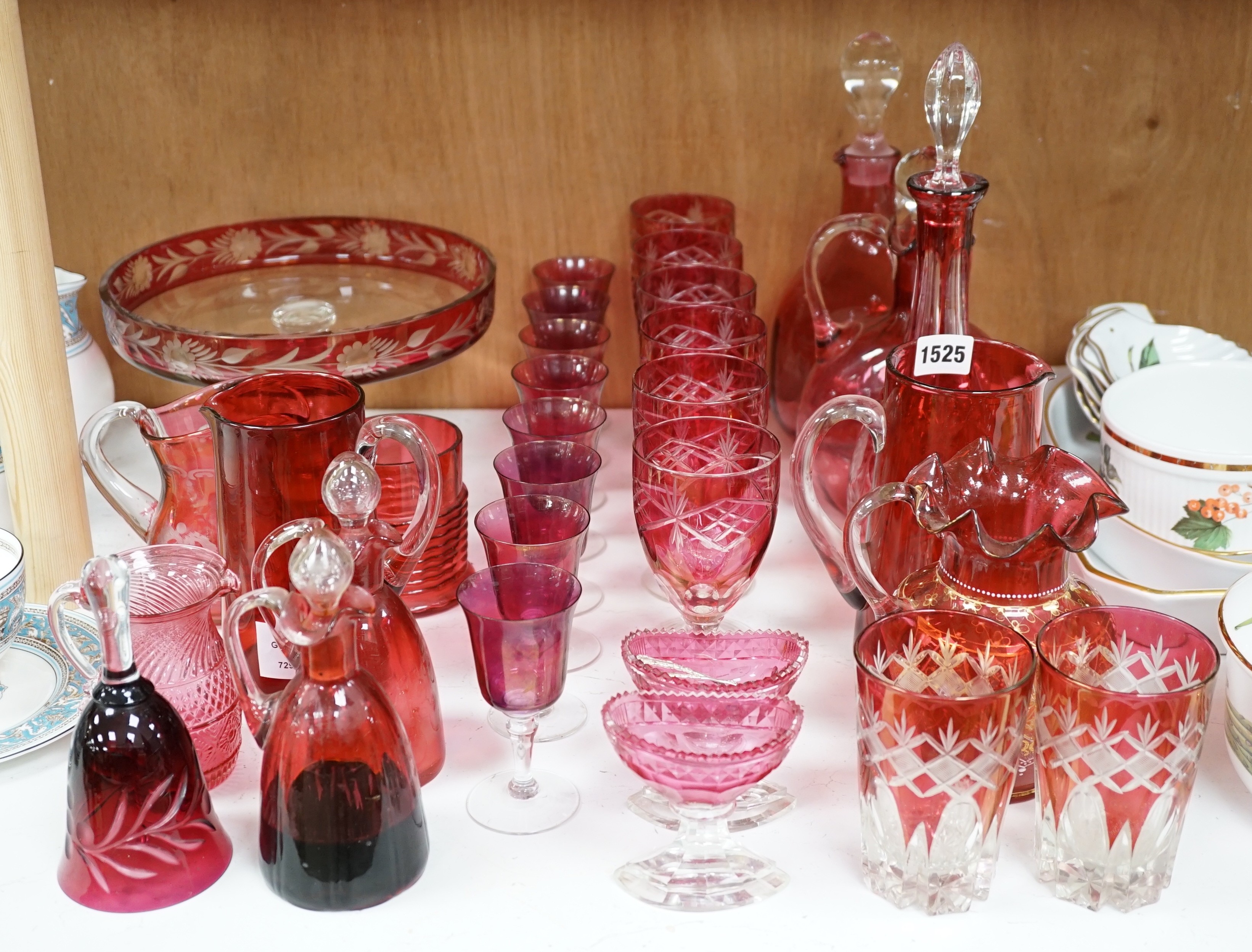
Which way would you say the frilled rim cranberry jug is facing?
to the viewer's right

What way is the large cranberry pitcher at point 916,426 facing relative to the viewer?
to the viewer's right

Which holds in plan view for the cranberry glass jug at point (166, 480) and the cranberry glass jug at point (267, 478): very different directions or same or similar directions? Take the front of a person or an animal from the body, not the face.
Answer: very different directions

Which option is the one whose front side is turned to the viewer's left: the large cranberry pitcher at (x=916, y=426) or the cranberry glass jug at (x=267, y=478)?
the cranberry glass jug

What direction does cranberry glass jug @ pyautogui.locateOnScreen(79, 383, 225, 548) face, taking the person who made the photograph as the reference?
facing to the right of the viewer

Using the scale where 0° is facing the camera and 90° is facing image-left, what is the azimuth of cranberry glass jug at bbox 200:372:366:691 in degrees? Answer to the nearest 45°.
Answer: approximately 90°
